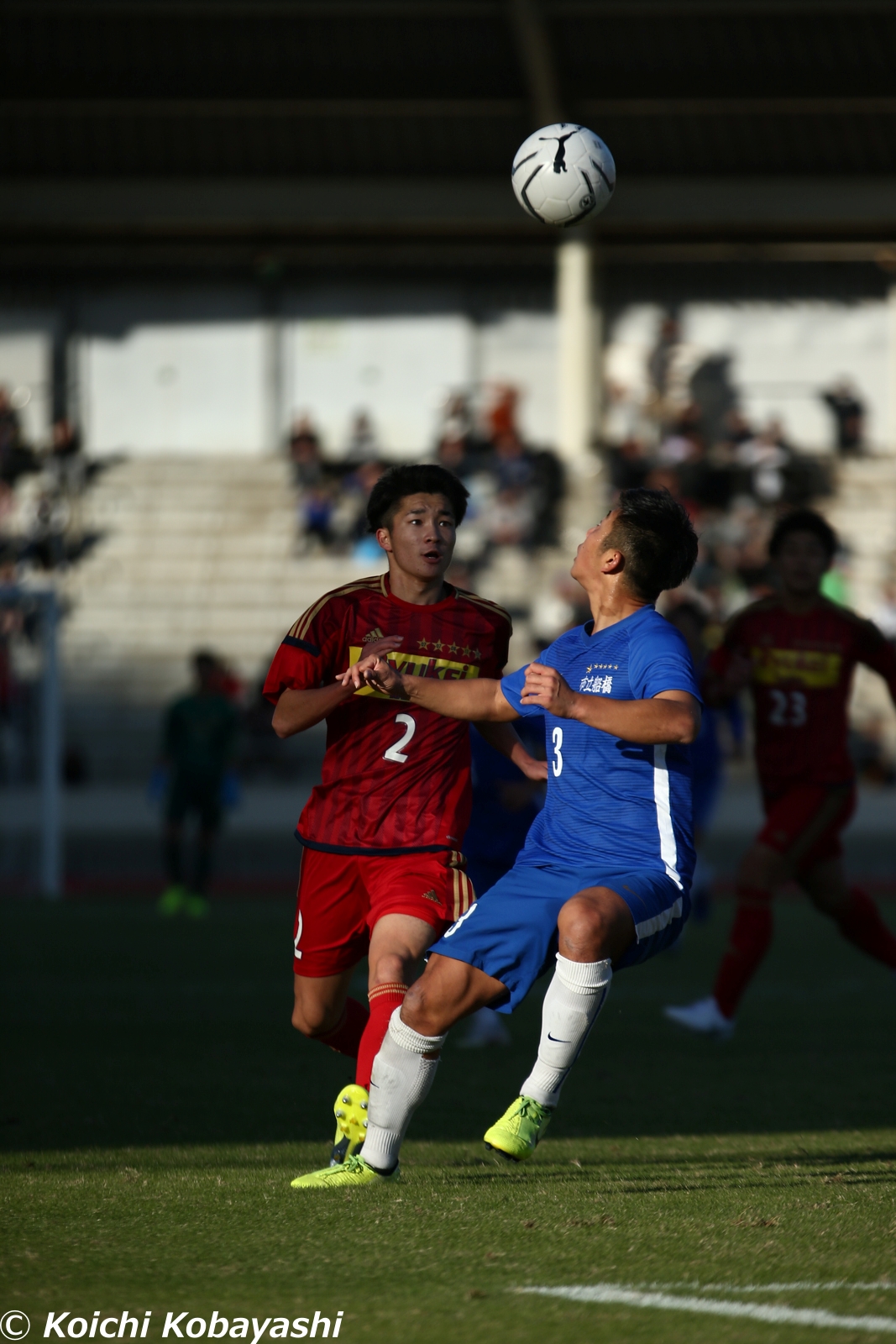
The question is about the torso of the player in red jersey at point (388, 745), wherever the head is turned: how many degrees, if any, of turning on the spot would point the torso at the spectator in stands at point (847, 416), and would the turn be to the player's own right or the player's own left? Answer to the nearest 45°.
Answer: approximately 180°

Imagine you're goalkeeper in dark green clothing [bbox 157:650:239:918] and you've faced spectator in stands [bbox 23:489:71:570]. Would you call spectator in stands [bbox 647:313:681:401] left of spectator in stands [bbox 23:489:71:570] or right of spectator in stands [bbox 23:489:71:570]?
right

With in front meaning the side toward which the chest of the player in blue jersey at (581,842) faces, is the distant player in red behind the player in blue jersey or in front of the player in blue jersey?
behind

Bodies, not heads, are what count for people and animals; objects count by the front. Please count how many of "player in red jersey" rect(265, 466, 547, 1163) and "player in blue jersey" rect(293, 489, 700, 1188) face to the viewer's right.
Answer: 0

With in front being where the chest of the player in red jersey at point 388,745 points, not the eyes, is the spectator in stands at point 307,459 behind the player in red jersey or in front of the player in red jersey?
behind

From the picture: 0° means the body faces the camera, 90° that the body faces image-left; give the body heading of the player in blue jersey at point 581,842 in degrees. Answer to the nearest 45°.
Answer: approximately 45°

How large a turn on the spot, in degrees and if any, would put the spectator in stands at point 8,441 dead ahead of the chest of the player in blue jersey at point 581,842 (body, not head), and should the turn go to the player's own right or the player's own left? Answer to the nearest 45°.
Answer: approximately 135° to the player's own right

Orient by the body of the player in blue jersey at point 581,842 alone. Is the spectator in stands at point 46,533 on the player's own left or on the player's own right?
on the player's own right

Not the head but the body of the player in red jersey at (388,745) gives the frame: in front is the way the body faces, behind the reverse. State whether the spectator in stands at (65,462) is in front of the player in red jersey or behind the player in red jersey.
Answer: behind

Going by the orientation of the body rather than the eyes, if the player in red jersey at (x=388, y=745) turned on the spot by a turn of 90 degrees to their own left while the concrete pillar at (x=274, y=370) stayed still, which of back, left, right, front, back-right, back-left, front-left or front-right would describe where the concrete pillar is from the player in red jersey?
left
